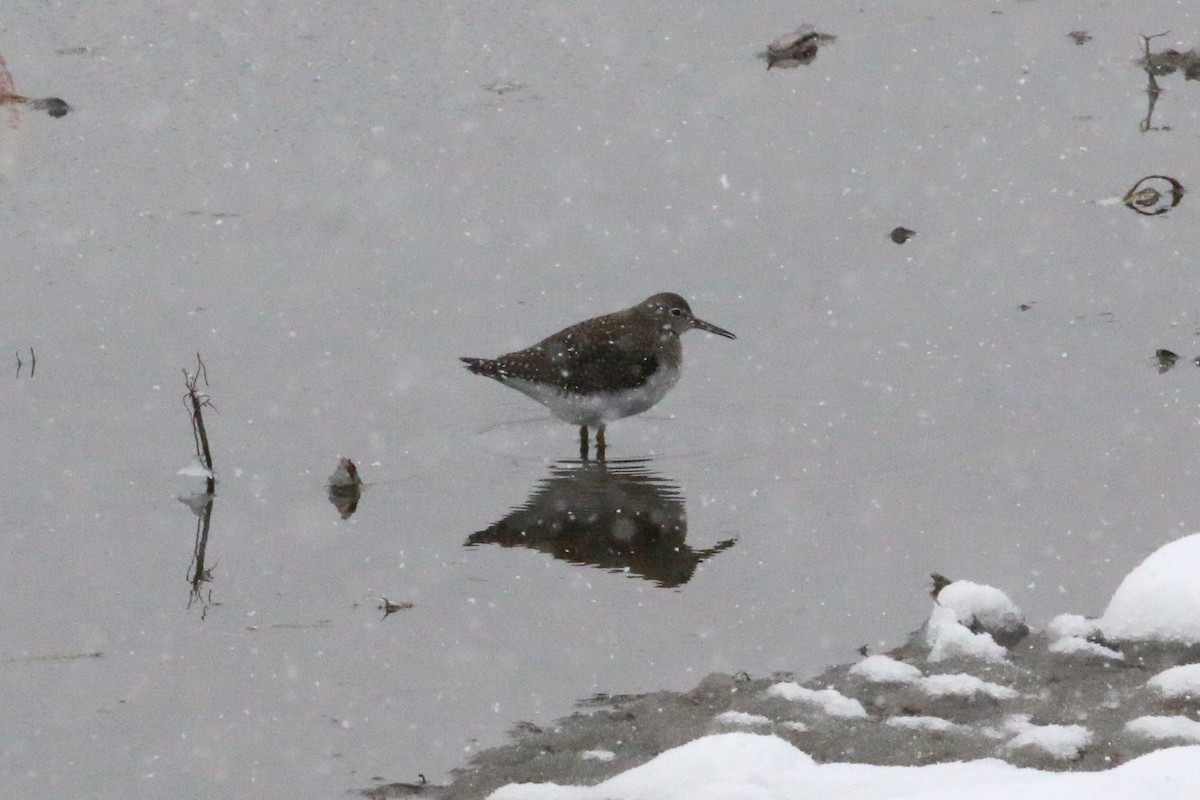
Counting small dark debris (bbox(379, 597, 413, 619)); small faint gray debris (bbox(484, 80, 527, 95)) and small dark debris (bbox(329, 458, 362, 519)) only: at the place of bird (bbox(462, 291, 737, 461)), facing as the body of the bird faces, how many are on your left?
1

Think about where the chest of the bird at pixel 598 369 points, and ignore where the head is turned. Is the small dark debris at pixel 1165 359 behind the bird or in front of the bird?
in front

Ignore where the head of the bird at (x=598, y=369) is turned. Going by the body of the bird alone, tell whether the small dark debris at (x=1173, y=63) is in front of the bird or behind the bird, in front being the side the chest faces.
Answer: in front

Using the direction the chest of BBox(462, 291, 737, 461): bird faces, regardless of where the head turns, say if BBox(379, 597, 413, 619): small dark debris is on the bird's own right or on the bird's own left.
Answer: on the bird's own right

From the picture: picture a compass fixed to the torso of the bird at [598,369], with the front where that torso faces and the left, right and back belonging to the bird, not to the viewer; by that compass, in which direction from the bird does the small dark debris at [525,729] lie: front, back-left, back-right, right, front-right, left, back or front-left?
right

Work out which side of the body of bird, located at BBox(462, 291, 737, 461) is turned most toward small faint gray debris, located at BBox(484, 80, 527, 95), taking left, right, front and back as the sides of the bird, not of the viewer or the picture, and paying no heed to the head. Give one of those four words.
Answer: left

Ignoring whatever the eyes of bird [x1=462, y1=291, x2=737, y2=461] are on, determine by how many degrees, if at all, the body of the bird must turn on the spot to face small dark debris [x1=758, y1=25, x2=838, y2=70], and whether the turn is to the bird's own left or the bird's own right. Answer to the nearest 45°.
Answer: approximately 90° to the bird's own left

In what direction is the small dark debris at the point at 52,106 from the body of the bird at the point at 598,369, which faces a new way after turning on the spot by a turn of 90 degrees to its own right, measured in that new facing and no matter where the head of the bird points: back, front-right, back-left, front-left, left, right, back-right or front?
back-right

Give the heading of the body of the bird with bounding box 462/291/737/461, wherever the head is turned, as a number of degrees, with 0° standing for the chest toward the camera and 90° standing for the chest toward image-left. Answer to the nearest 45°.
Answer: approximately 270°

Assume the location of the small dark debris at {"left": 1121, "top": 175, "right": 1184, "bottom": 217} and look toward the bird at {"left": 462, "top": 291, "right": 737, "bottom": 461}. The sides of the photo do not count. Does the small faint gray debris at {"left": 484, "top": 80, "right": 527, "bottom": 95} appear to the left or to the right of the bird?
right

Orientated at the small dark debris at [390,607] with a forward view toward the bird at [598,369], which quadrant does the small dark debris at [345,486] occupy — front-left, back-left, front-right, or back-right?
front-left
